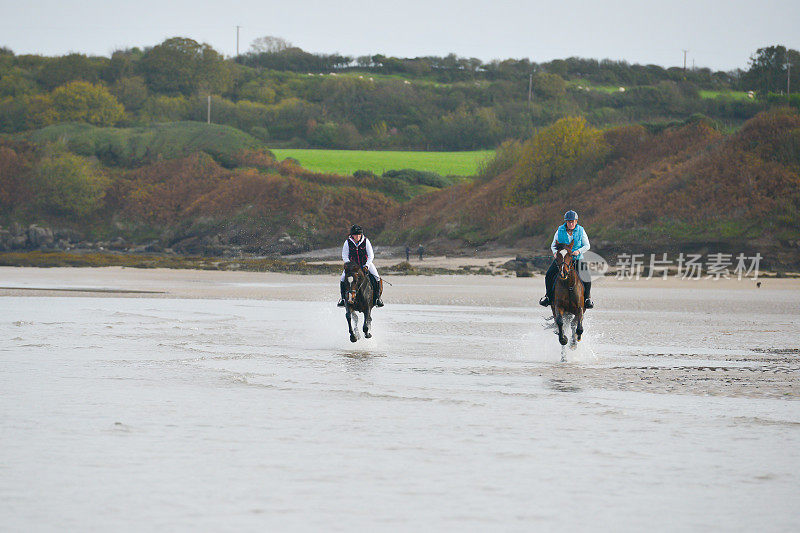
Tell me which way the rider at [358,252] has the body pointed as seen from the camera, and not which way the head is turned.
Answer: toward the camera

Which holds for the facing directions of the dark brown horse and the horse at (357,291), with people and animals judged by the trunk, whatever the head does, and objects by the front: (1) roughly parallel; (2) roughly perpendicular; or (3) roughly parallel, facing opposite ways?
roughly parallel

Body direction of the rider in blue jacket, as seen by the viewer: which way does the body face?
toward the camera

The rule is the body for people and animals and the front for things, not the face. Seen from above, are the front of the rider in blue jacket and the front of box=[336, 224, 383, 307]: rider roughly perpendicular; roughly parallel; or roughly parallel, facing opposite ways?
roughly parallel

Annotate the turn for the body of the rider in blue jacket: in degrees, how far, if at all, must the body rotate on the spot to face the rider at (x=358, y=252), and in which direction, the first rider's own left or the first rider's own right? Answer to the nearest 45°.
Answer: approximately 90° to the first rider's own right

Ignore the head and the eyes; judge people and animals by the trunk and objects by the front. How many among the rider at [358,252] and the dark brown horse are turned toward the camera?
2

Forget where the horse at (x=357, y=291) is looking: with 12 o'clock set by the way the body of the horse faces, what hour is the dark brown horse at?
The dark brown horse is roughly at 10 o'clock from the horse.

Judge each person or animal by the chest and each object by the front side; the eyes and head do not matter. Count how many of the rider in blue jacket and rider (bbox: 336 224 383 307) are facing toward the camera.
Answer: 2

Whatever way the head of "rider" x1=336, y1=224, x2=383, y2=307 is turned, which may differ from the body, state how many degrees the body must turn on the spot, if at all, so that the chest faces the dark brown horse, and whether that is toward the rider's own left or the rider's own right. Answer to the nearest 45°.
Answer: approximately 45° to the rider's own left

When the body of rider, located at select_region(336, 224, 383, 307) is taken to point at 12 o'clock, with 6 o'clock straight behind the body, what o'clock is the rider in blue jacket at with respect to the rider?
The rider in blue jacket is roughly at 10 o'clock from the rider.

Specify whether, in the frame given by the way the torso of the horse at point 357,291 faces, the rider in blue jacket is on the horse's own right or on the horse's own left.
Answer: on the horse's own left

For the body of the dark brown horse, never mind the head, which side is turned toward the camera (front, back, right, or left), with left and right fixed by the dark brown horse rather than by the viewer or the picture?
front
